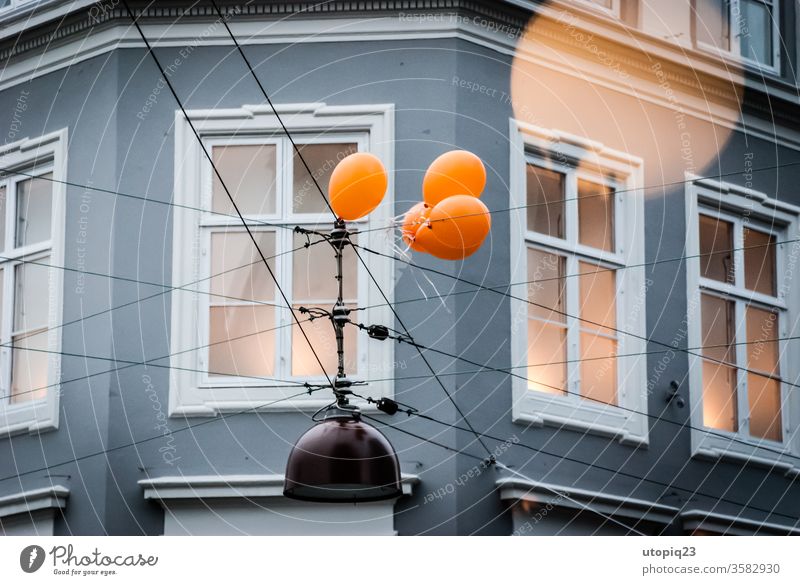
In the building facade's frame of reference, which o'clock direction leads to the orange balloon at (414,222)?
The orange balloon is roughly at 12 o'clock from the building facade.

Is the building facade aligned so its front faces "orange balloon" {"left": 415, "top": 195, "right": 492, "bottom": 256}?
yes

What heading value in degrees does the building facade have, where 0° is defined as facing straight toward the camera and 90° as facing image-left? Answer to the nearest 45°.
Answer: approximately 0°

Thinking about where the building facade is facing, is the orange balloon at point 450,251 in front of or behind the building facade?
in front

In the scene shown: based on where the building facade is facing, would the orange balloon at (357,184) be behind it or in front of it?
in front
